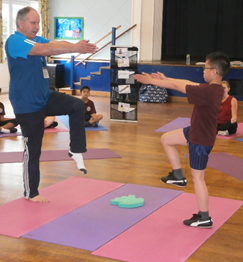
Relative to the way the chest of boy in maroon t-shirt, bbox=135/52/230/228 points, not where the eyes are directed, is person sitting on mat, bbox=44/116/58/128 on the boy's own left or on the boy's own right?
on the boy's own right

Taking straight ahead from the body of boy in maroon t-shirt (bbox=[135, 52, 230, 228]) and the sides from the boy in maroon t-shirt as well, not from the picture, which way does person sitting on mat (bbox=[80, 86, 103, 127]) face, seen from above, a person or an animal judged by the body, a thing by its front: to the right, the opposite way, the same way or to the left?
to the left

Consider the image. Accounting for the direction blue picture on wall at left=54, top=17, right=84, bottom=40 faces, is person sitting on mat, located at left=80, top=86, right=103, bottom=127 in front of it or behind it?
in front

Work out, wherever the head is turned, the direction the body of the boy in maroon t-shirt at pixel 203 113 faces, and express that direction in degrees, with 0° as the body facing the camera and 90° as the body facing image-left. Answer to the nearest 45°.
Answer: approximately 90°

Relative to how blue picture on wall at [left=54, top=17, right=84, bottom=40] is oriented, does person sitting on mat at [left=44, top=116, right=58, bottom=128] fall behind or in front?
in front

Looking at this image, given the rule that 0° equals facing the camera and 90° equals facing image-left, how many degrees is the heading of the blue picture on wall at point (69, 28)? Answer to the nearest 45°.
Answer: approximately 0°

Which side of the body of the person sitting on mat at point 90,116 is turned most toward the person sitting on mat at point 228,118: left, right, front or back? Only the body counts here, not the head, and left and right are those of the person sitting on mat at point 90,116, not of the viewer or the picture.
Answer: left

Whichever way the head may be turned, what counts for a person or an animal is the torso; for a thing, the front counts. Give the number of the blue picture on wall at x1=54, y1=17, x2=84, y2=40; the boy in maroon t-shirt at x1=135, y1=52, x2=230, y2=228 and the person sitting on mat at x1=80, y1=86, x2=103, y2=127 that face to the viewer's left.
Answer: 1

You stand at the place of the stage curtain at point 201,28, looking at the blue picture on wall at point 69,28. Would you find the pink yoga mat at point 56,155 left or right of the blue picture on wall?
left

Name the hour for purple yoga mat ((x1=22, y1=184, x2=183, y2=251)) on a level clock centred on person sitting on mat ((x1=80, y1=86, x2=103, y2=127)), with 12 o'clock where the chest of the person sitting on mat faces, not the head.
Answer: The purple yoga mat is roughly at 12 o'clock from the person sitting on mat.

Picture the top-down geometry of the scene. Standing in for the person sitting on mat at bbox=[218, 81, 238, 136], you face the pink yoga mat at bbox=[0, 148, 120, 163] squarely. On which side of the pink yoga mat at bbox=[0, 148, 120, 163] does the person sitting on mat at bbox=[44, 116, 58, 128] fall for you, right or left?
right

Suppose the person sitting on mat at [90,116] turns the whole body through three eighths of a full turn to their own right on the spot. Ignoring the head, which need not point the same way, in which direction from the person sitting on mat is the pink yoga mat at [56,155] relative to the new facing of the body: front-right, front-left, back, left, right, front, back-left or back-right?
back-left

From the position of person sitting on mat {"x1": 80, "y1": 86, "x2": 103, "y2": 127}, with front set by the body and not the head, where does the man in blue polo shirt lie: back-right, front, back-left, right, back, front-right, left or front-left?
front

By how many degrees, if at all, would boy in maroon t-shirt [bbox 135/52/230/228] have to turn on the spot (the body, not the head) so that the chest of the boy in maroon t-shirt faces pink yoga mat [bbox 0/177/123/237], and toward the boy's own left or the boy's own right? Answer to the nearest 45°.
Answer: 0° — they already face it

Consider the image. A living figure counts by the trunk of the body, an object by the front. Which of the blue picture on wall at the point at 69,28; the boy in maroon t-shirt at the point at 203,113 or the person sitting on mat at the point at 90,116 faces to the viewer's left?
the boy in maroon t-shirt

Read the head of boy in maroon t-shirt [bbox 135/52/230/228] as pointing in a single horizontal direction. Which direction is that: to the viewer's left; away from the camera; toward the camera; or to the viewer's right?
to the viewer's left

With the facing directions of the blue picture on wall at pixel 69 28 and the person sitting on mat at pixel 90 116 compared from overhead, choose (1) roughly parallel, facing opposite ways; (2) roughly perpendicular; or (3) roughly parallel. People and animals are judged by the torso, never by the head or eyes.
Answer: roughly parallel

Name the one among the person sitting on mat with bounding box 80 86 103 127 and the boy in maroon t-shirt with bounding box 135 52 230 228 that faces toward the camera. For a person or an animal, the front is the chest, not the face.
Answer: the person sitting on mat

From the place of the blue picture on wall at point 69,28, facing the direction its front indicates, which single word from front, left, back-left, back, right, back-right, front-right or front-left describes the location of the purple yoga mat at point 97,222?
front

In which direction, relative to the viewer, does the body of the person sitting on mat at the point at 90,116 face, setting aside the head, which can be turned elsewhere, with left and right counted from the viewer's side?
facing the viewer
